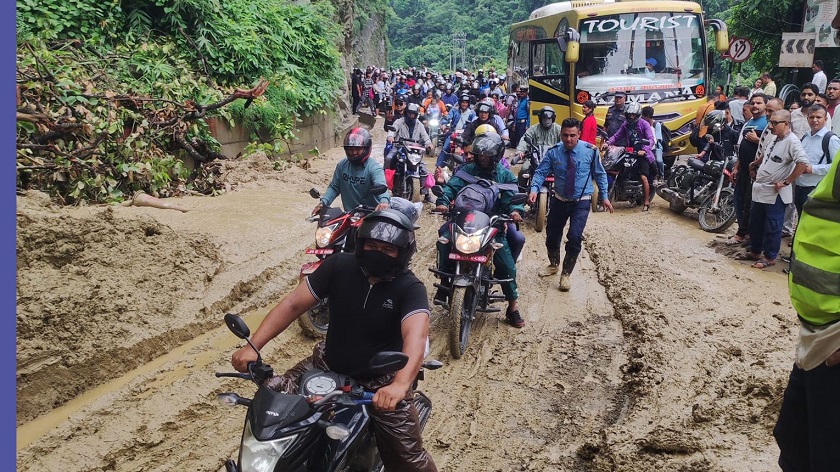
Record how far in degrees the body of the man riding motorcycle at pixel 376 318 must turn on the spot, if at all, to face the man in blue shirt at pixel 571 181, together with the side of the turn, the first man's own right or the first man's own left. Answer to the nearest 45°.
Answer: approximately 180°

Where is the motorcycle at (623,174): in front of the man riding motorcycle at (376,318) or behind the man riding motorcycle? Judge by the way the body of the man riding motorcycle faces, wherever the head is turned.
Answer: behind

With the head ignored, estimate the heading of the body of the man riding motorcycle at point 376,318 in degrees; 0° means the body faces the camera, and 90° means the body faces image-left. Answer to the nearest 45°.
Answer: approximately 45°

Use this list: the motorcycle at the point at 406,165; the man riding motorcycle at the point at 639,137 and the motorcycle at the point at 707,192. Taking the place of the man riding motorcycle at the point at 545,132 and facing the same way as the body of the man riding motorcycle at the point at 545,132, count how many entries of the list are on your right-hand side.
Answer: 1

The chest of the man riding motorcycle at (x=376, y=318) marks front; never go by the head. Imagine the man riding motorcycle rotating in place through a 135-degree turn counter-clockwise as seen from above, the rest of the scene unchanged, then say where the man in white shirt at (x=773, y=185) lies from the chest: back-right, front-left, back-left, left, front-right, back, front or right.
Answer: front-left

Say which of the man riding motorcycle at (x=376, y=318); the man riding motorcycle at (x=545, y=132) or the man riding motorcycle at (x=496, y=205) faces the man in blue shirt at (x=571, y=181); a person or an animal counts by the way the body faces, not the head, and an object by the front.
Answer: the man riding motorcycle at (x=545, y=132)

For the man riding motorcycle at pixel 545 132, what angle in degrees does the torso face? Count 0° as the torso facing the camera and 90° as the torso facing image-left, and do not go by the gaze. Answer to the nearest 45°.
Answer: approximately 0°

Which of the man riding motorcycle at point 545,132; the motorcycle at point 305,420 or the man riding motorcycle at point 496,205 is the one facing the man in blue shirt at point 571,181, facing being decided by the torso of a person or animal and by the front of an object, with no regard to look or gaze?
the man riding motorcycle at point 545,132

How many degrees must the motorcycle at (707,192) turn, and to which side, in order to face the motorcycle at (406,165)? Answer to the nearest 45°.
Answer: approximately 135° to its right

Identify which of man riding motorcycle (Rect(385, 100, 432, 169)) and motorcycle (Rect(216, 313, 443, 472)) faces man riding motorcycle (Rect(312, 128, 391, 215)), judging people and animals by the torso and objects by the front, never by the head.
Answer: man riding motorcycle (Rect(385, 100, 432, 169))

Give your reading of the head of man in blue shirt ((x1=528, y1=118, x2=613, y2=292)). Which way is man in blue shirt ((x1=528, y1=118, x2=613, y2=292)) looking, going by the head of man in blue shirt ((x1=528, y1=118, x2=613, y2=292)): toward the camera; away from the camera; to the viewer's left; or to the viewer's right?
toward the camera

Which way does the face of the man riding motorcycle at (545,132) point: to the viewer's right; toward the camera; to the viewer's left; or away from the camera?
toward the camera

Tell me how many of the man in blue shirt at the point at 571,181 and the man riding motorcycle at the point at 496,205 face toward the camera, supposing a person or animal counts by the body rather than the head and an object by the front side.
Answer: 2

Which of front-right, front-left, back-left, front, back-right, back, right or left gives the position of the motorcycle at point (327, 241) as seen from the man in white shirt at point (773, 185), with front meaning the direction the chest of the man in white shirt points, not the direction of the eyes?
front

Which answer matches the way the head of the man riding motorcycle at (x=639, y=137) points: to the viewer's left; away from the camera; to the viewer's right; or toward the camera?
toward the camera

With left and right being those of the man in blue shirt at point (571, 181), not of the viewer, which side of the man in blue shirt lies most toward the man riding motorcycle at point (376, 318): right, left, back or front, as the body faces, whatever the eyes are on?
front

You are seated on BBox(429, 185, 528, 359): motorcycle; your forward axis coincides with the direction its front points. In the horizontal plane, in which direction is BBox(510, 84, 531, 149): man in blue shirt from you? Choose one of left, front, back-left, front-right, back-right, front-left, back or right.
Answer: back

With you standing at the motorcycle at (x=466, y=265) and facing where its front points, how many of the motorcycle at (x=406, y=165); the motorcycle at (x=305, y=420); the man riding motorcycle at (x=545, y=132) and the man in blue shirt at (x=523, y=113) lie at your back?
3

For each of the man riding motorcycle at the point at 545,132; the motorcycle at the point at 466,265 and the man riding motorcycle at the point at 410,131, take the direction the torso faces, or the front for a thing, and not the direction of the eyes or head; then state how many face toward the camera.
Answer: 3

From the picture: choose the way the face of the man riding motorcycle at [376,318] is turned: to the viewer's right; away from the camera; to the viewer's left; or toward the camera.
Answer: toward the camera

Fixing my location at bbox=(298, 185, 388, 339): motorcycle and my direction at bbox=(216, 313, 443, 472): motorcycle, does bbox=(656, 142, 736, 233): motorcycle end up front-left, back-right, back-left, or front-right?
back-left

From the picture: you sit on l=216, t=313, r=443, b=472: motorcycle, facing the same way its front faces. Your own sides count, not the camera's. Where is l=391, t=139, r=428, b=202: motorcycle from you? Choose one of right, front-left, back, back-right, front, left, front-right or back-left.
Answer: back-right
